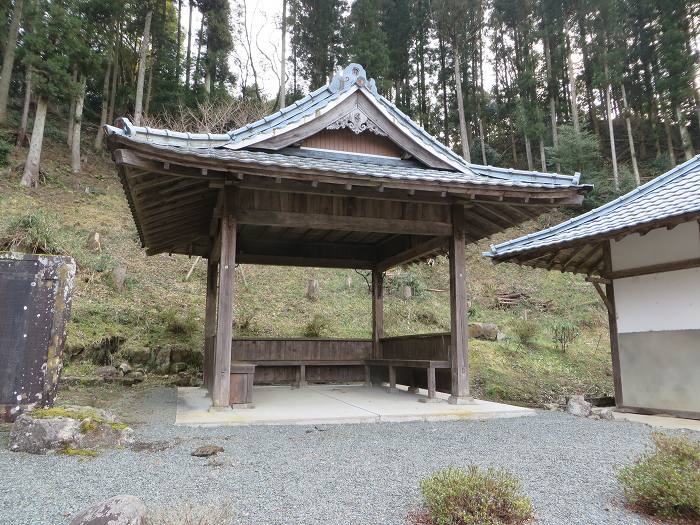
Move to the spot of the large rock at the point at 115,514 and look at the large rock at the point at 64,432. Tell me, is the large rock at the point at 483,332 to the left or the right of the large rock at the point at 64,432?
right

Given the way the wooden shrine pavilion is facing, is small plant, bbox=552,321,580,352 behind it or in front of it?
behind

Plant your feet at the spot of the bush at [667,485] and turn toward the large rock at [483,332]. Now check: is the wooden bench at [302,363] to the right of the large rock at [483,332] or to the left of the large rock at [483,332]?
left

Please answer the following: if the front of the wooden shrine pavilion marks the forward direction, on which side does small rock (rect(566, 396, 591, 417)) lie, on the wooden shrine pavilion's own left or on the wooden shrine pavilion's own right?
on the wooden shrine pavilion's own left

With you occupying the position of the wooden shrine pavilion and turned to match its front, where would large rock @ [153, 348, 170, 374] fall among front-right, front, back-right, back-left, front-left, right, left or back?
back-right

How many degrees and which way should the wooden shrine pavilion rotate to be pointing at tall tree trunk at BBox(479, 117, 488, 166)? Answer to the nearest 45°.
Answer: approximately 180°

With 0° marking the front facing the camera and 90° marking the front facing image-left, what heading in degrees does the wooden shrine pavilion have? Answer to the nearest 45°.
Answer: approximately 0°

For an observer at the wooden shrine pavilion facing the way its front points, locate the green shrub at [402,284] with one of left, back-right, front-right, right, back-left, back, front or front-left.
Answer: back

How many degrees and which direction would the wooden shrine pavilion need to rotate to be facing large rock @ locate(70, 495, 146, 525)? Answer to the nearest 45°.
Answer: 0° — it already faces it

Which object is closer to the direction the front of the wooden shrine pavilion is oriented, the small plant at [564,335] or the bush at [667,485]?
the bush

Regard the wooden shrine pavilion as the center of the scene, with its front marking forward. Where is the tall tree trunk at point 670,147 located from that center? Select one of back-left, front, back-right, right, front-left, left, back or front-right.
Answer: back-left
